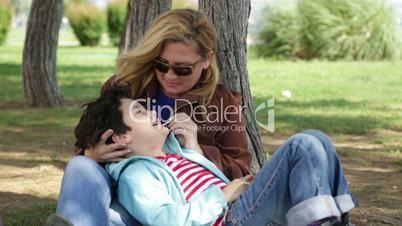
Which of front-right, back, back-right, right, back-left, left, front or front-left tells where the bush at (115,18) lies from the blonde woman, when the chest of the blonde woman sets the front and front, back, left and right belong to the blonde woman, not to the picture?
back-right

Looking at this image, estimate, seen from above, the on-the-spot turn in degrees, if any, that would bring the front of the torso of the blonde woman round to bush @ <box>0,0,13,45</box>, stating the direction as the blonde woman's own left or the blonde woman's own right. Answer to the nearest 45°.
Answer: approximately 135° to the blonde woman's own right

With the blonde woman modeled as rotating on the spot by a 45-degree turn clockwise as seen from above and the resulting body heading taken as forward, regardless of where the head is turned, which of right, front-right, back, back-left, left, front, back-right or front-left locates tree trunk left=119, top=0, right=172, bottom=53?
right

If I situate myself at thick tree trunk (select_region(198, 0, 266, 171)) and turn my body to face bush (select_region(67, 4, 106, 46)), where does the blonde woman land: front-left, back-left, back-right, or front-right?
back-left

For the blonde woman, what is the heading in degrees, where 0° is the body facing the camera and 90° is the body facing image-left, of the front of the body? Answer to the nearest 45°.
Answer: approximately 45°

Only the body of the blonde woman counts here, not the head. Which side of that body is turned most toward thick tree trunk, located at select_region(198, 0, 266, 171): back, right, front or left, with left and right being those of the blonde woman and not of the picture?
back

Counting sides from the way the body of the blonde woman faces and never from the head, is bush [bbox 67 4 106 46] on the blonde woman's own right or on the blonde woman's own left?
on the blonde woman's own right
